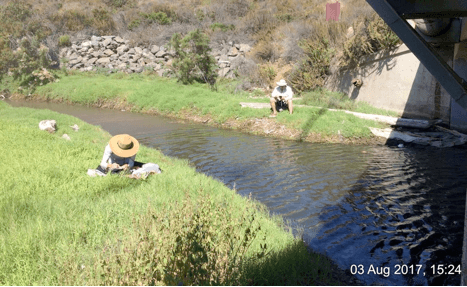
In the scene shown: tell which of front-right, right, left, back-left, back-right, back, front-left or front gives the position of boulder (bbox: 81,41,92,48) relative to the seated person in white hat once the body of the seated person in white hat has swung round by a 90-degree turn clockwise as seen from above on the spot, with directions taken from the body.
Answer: front-right

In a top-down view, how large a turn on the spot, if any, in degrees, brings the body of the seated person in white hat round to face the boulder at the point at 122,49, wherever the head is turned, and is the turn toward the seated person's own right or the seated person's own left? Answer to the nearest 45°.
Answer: approximately 135° to the seated person's own right

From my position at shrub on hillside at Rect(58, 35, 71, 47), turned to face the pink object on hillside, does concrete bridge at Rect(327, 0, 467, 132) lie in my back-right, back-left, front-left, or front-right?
front-right

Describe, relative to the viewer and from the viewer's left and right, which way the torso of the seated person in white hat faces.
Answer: facing the viewer

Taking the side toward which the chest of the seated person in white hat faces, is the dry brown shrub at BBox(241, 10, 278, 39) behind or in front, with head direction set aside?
behind
